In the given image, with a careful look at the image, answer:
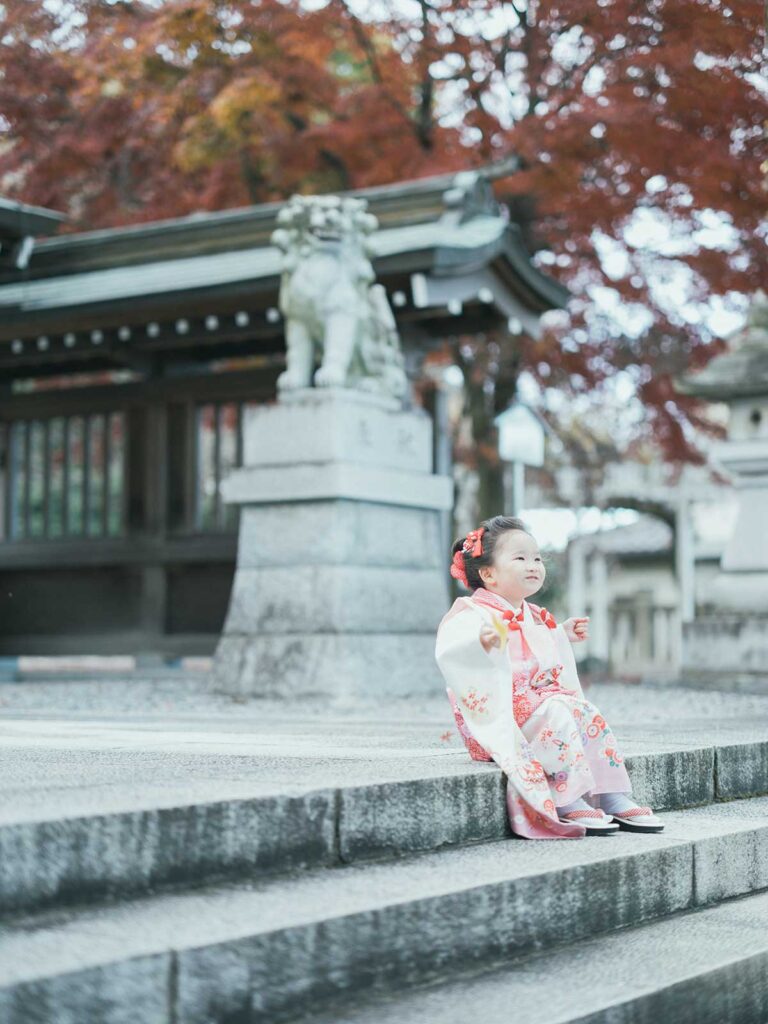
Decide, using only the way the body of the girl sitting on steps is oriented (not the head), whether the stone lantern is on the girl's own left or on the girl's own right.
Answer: on the girl's own left

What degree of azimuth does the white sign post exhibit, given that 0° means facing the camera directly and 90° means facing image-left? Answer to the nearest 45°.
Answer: approximately 0°

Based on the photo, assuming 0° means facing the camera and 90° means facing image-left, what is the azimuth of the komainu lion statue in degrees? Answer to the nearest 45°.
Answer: approximately 45°

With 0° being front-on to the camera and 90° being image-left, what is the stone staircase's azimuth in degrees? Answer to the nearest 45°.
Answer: approximately 315°

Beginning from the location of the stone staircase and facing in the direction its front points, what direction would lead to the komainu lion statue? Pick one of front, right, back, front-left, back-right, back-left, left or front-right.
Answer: back-left

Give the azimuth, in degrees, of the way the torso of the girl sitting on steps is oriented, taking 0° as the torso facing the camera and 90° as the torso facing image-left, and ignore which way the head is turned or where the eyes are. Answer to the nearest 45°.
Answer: approximately 315°
